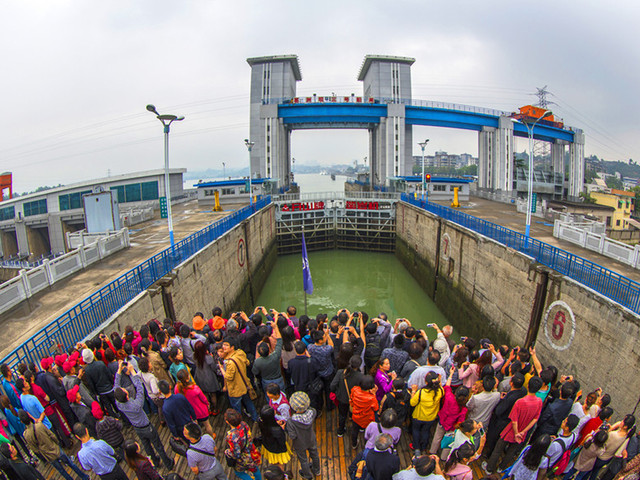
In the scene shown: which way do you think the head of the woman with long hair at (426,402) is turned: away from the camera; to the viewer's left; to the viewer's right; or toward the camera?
away from the camera

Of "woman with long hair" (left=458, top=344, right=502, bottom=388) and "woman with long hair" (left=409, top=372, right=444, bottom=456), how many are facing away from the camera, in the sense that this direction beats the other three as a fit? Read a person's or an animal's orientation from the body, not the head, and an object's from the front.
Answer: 2

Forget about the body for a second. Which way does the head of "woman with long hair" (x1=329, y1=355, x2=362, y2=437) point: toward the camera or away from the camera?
away from the camera

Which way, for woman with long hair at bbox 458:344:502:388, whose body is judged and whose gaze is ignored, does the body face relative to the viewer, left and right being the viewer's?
facing away from the viewer

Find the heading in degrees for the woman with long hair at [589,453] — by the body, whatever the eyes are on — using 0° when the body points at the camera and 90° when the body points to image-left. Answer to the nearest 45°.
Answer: approximately 135°

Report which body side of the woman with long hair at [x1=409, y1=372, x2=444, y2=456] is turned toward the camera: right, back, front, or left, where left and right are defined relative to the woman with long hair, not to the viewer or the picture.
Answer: back

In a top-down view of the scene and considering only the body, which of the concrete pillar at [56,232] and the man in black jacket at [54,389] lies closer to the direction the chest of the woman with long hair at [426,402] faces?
the concrete pillar

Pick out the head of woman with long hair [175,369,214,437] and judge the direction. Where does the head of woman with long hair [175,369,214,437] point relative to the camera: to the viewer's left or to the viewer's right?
to the viewer's right

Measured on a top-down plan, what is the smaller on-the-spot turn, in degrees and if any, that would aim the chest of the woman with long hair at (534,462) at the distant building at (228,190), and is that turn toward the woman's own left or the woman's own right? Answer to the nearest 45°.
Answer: approximately 90° to the woman's own left
